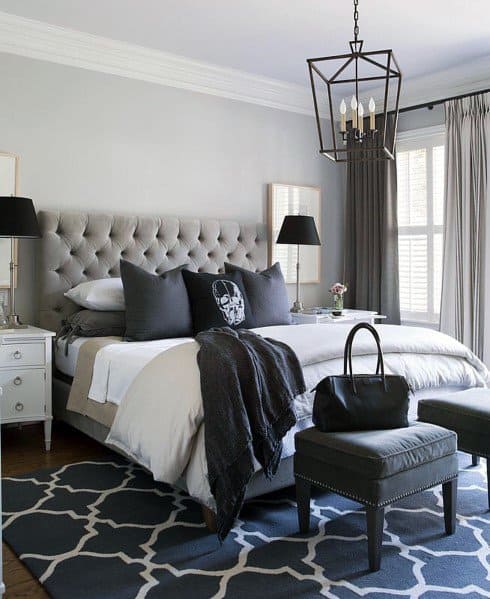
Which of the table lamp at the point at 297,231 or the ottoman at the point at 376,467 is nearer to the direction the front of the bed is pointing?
the ottoman

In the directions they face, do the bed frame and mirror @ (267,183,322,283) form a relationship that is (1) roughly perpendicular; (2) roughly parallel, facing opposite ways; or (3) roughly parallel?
roughly parallel

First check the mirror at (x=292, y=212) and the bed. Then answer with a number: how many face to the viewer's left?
0

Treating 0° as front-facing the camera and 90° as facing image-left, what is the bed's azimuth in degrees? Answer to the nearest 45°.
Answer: approximately 315°

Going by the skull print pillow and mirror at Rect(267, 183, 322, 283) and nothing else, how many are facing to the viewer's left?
0

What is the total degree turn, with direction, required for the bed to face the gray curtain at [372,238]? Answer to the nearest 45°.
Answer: approximately 90° to its left

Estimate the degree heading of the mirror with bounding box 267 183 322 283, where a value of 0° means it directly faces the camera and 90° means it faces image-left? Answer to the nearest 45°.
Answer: approximately 315°

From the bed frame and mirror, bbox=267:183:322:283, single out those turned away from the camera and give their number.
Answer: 0

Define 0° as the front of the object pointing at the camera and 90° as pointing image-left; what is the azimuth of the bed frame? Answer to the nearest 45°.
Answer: approximately 315°

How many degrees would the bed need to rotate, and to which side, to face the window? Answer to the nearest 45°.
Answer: approximately 90° to its left

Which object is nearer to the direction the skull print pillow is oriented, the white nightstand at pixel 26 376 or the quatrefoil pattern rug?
the quatrefoil pattern rug

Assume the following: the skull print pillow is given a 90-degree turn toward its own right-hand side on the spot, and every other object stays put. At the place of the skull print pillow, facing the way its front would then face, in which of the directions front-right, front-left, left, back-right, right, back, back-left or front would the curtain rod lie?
back

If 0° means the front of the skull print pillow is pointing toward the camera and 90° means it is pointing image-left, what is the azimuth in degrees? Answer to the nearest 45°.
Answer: approximately 315°

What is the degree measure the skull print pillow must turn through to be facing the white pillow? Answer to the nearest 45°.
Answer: approximately 135° to its right

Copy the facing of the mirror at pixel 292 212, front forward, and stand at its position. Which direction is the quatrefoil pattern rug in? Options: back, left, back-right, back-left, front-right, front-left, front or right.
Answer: front-right

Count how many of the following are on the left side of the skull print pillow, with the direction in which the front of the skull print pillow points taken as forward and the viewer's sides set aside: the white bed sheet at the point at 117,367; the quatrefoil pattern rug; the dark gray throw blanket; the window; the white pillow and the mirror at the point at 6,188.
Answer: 1

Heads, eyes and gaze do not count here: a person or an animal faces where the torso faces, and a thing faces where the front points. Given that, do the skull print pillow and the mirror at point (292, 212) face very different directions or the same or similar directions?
same or similar directions
